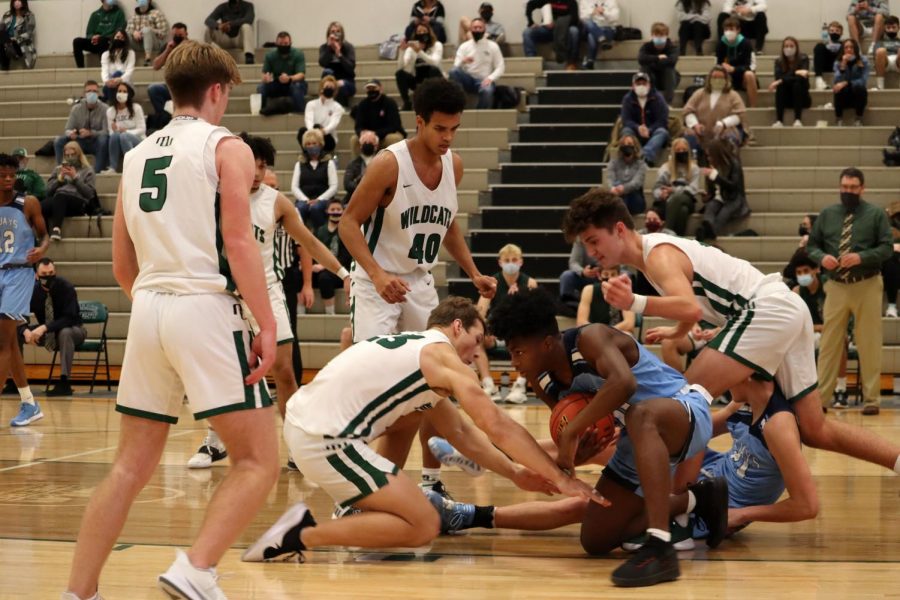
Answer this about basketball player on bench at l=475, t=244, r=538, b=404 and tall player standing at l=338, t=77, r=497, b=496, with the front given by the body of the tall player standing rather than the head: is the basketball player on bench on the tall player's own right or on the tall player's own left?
on the tall player's own left

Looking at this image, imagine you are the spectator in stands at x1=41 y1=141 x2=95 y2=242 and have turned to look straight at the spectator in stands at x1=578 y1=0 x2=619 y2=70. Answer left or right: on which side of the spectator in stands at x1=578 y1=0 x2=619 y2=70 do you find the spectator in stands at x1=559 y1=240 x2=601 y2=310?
right

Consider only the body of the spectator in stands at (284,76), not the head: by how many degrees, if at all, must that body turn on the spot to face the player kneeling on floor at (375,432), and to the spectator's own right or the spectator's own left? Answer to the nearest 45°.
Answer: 0° — they already face them

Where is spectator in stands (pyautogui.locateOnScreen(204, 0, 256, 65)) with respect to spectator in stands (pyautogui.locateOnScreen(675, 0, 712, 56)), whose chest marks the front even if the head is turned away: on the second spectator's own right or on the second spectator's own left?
on the second spectator's own right
